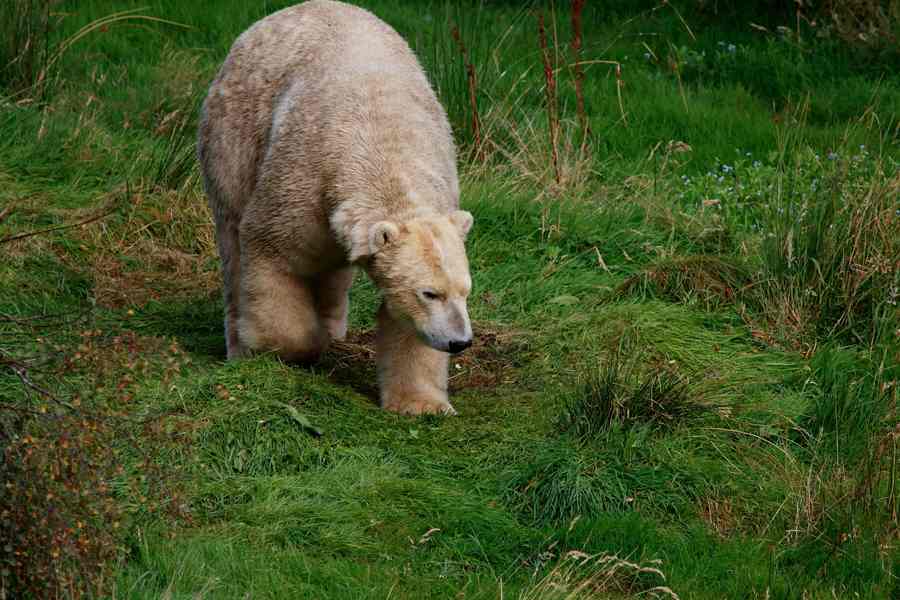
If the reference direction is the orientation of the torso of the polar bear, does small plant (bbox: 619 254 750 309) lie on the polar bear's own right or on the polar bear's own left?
on the polar bear's own left

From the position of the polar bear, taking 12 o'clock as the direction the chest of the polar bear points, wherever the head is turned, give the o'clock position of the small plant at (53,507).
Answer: The small plant is roughly at 2 o'clock from the polar bear.

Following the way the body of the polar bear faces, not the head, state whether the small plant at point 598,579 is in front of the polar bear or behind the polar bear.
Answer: in front

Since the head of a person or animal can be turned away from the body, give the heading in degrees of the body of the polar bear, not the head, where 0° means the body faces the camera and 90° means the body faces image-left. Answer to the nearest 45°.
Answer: approximately 315°

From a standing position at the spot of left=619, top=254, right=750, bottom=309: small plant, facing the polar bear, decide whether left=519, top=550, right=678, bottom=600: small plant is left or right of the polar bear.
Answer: left

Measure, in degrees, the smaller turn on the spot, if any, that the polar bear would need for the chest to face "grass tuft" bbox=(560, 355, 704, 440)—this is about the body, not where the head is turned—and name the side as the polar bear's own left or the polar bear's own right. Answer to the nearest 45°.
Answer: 0° — it already faces it
